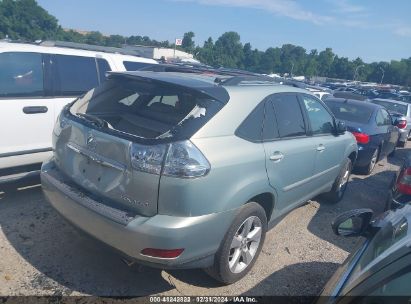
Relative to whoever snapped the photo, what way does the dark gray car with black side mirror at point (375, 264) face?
facing away from the viewer and to the right of the viewer

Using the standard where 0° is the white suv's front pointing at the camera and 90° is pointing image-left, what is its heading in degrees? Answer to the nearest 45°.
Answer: approximately 45°

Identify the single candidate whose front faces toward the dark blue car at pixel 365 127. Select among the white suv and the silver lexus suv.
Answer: the silver lexus suv

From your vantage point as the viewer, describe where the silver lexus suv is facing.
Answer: facing away from the viewer and to the right of the viewer

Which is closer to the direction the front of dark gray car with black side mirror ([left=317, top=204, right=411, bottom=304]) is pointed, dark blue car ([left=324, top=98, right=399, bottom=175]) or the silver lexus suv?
the dark blue car

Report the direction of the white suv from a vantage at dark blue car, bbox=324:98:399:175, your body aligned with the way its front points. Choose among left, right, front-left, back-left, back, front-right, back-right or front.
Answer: back

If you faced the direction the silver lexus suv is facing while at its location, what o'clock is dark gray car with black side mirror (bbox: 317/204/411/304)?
The dark gray car with black side mirror is roughly at 3 o'clock from the silver lexus suv.

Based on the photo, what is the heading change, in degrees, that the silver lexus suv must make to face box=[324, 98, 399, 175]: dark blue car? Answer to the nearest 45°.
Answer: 0° — it already faces it

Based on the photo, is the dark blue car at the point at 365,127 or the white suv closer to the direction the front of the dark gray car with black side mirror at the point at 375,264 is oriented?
the dark blue car

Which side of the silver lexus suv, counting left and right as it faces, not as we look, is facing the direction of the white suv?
left
